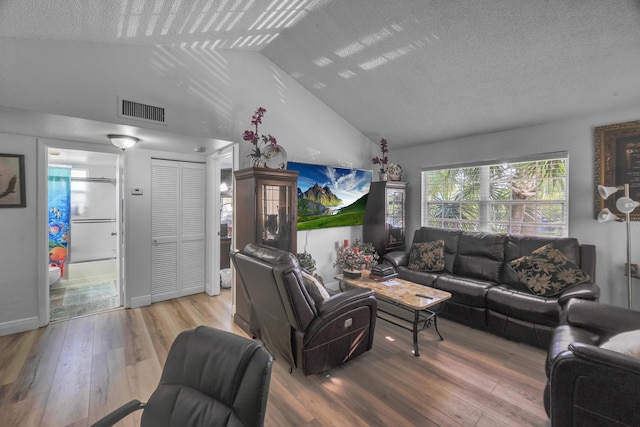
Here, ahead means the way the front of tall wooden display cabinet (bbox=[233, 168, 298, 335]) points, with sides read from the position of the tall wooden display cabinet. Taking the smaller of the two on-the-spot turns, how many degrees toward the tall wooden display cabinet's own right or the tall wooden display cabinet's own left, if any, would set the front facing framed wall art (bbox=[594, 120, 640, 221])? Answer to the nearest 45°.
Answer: approximately 45° to the tall wooden display cabinet's own left

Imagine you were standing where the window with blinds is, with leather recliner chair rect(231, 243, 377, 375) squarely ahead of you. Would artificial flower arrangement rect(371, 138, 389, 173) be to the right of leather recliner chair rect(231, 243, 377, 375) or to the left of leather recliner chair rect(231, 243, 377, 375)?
right

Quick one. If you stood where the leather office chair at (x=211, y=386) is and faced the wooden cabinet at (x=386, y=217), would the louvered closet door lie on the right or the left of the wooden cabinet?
left

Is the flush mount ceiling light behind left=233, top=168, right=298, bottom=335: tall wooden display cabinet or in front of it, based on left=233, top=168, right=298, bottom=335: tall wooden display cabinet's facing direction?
behind

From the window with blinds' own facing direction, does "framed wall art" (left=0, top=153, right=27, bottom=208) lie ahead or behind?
ahead

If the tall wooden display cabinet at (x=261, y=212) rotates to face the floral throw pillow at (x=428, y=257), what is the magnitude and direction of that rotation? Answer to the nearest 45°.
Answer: approximately 45° to its left

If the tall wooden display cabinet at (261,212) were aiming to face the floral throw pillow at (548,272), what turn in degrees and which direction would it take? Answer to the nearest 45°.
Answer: approximately 45° to its left

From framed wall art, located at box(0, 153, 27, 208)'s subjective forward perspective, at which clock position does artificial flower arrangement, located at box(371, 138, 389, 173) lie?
The artificial flower arrangement is roughly at 10 o'clock from the framed wall art.

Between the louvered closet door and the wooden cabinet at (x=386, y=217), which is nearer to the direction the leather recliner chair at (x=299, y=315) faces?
the wooden cabinet

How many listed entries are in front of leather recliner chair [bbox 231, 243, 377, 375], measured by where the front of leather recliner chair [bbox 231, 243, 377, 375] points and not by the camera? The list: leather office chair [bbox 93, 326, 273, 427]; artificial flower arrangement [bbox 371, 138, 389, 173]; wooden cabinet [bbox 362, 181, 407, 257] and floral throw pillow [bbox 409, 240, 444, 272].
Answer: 3

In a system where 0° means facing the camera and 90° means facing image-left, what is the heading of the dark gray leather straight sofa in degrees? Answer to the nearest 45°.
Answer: approximately 45°

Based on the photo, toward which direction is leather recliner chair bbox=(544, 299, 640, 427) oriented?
to the viewer's left
